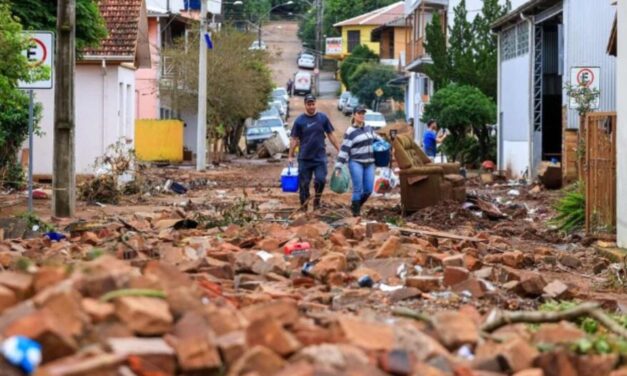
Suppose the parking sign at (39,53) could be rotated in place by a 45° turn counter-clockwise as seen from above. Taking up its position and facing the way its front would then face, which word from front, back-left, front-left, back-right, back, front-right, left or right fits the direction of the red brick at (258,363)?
front-right

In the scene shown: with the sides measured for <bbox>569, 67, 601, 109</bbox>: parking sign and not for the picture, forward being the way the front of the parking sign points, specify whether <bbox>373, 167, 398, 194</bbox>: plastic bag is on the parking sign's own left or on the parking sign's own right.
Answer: on the parking sign's own right

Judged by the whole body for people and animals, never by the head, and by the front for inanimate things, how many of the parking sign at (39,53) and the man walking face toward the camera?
2

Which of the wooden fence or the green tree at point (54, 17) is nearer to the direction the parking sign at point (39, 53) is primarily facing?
the wooden fence

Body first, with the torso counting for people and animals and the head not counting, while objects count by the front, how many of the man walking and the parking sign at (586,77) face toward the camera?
2

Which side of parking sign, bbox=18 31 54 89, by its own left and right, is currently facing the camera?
front

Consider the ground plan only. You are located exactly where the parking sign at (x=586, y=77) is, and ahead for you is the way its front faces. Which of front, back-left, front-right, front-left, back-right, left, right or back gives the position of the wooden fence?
front

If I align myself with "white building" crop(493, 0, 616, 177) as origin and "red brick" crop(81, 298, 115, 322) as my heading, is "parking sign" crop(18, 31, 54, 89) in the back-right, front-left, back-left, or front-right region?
front-right

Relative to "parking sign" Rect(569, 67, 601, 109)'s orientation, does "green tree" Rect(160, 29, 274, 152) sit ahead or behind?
behind

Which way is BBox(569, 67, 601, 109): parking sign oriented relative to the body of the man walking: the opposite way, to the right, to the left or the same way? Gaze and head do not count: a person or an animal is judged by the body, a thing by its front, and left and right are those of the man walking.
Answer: the same way

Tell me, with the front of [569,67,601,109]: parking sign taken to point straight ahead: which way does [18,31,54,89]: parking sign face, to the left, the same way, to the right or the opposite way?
the same way

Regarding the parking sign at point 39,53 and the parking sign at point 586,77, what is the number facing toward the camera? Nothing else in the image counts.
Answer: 2

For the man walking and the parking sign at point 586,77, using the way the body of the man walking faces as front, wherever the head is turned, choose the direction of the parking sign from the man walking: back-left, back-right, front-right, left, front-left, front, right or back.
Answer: back-left

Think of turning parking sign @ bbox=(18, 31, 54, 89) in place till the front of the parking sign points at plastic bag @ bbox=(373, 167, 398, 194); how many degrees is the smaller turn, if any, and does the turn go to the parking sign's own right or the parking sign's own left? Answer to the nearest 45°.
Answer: approximately 135° to the parking sign's own left

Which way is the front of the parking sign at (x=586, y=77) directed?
toward the camera

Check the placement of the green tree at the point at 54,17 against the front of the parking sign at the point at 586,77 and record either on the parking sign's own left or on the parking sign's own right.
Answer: on the parking sign's own right

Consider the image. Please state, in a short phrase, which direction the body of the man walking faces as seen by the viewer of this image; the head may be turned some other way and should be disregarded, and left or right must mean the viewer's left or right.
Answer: facing the viewer

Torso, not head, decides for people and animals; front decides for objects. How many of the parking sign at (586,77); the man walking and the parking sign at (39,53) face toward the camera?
3
